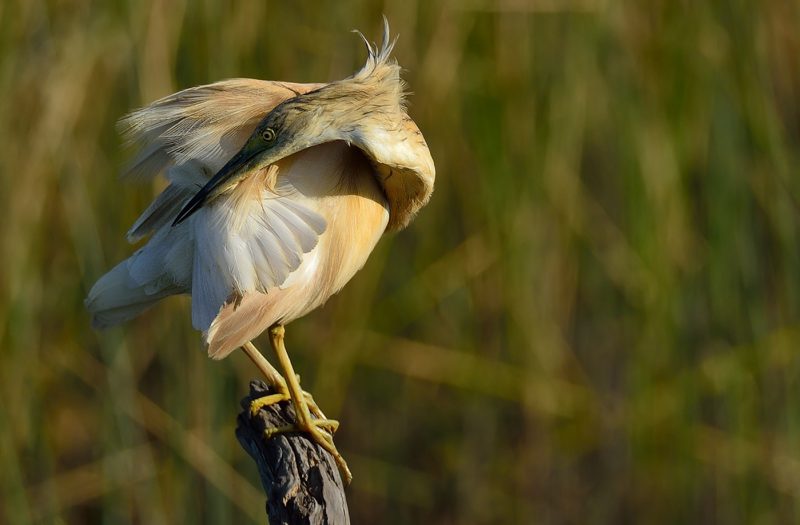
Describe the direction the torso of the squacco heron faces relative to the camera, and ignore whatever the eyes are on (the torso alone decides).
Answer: to the viewer's right
